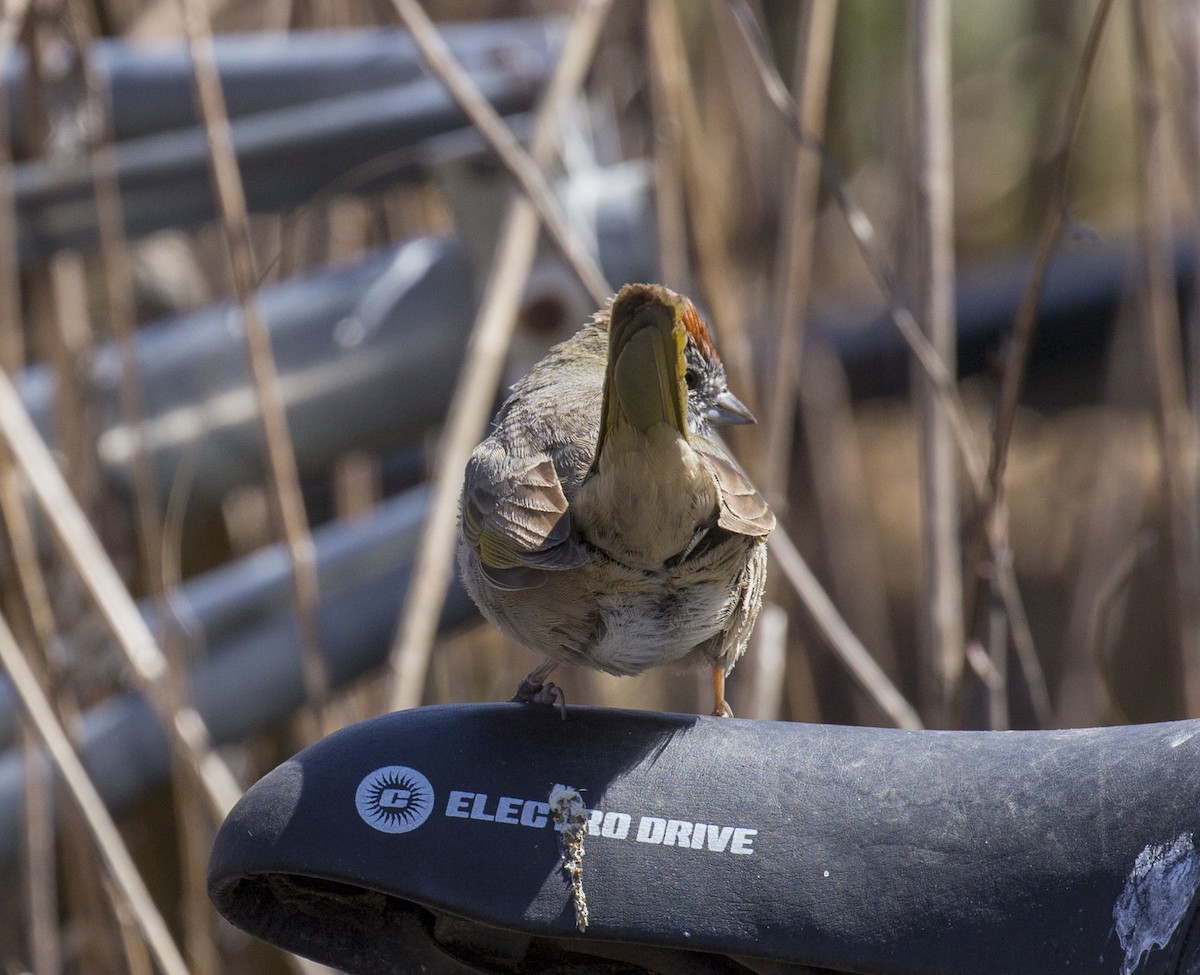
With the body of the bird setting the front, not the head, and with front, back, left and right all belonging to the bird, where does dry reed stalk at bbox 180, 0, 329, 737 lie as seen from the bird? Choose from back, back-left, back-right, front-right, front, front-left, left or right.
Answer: front-left

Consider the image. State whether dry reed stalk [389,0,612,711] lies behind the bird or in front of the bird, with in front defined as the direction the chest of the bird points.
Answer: in front

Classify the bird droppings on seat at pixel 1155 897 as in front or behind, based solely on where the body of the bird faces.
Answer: behind

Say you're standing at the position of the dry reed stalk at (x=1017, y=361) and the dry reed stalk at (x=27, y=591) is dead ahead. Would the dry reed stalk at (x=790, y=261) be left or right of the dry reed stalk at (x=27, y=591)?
right

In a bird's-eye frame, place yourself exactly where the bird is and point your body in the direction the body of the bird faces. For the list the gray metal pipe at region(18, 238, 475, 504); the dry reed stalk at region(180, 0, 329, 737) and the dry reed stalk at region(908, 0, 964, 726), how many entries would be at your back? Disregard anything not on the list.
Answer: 0

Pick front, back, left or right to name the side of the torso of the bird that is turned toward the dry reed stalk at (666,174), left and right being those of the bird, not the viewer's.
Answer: front

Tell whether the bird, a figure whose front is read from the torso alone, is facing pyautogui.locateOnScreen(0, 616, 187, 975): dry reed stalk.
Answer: no

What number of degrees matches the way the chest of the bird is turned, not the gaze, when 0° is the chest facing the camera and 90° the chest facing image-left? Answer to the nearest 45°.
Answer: approximately 180°
